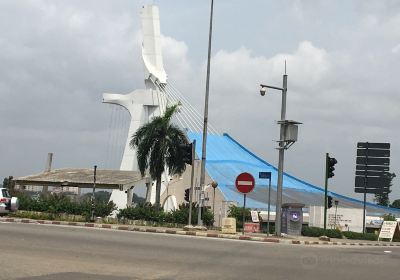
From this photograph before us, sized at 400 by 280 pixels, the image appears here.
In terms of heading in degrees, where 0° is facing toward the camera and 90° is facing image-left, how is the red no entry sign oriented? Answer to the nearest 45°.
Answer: approximately 0°

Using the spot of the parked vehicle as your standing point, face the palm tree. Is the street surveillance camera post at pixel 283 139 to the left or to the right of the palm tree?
right

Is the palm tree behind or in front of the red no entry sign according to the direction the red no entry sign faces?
behind

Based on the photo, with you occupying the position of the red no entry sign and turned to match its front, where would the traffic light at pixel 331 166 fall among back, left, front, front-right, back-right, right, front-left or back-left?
back-left

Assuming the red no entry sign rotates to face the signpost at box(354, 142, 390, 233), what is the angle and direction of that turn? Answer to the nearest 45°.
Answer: approximately 135° to its left

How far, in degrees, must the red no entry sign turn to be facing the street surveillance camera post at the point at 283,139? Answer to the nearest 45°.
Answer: approximately 135° to its left
